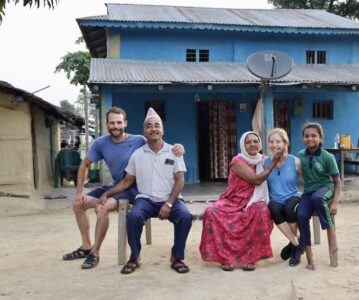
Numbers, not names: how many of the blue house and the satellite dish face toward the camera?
2

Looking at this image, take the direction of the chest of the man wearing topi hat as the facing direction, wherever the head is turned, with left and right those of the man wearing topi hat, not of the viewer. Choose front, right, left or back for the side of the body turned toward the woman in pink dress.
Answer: left

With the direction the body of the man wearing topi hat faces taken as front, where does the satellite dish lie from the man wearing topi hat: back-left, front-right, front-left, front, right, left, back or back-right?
back-left

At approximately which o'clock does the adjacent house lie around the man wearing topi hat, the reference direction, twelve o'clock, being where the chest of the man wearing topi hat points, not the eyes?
The adjacent house is roughly at 5 o'clock from the man wearing topi hat.

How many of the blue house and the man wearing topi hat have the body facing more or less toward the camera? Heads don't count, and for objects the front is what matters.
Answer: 2

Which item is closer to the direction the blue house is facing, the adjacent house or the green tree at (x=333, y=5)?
the adjacent house

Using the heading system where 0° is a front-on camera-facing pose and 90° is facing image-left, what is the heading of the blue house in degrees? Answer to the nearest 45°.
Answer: approximately 0°

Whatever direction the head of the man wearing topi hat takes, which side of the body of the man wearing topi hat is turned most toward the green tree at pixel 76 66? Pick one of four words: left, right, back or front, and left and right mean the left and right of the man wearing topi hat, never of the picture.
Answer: back
